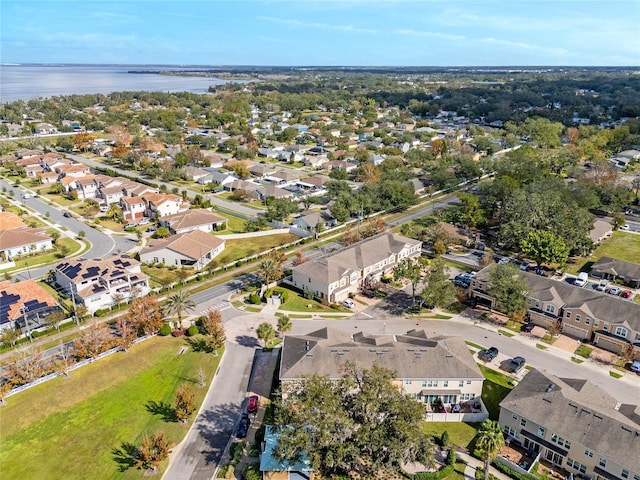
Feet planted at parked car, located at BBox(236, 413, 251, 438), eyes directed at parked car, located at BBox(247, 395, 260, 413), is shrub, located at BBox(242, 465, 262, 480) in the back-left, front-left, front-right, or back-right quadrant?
back-right

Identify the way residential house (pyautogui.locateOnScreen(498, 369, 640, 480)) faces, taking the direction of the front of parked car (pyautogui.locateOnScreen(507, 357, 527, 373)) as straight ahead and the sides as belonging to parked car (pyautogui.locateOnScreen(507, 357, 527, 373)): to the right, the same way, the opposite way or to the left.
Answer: the opposite way

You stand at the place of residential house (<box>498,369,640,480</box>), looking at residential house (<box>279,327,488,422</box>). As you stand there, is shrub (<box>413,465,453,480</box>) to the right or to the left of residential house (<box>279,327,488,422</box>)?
left
